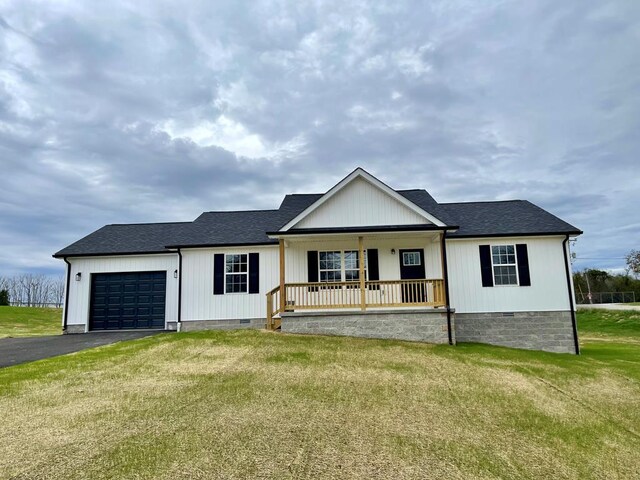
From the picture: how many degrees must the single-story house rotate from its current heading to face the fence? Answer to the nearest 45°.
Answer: approximately 135° to its left

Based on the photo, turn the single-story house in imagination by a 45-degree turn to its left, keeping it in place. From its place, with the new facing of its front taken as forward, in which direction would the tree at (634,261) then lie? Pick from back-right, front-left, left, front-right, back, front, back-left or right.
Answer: left

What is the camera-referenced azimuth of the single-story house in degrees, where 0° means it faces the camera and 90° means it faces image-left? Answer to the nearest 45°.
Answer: approximately 0°
